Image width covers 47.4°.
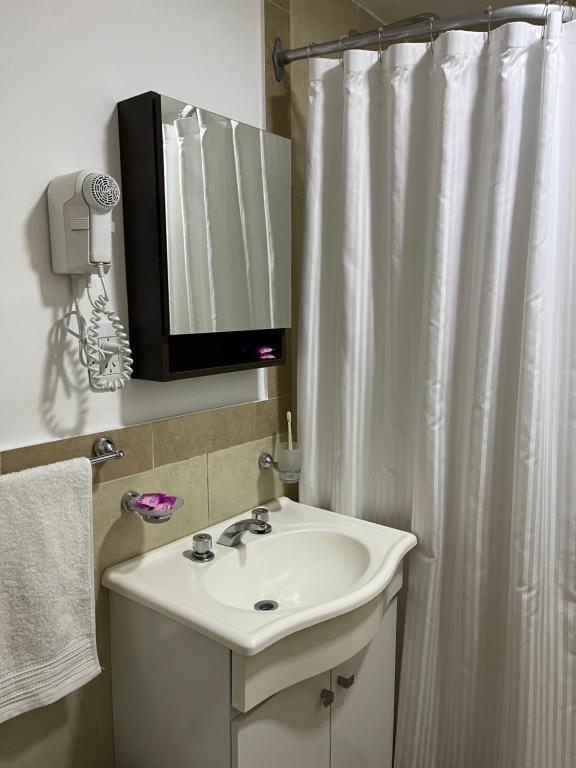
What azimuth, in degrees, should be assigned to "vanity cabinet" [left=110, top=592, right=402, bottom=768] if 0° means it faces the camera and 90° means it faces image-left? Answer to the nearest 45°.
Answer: approximately 315°

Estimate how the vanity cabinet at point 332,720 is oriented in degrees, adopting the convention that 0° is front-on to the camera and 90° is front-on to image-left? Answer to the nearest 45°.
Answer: approximately 315°

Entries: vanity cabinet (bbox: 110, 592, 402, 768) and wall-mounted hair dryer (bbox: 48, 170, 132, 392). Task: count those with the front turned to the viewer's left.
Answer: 0

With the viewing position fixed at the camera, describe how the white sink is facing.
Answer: facing the viewer and to the right of the viewer
